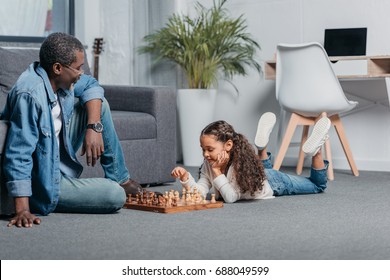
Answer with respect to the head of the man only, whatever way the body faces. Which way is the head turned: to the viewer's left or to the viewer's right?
to the viewer's right

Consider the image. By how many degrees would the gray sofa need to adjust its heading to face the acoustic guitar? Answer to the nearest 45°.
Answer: approximately 135° to its left

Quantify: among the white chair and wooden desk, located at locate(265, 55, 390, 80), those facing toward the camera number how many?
1

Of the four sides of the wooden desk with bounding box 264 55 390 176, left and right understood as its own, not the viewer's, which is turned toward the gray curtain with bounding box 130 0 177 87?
right

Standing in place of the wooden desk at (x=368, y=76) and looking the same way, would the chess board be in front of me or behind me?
in front

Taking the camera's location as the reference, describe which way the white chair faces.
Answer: facing away from the viewer and to the right of the viewer

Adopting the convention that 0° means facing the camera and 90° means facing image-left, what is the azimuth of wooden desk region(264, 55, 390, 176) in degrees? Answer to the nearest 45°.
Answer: approximately 0°

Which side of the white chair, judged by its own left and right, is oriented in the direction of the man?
back

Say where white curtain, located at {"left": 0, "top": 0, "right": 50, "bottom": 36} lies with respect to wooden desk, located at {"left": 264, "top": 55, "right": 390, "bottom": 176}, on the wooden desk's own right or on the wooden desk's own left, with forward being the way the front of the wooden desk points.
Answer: on the wooden desk's own right

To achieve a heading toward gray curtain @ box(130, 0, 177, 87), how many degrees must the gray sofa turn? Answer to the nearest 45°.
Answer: approximately 135° to its left
